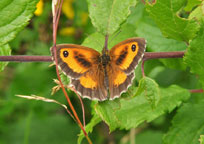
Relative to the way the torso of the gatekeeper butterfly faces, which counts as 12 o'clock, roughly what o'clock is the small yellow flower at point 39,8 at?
The small yellow flower is roughly at 11 o'clock from the gatekeeper butterfly.

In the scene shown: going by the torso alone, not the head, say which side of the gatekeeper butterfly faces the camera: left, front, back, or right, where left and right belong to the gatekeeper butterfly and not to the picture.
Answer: back

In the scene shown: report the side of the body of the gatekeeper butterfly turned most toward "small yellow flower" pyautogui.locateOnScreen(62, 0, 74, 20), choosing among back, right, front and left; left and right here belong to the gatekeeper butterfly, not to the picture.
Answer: front

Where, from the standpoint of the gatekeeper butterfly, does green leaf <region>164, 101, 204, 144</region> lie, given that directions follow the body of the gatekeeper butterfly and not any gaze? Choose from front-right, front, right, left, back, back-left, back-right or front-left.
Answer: right

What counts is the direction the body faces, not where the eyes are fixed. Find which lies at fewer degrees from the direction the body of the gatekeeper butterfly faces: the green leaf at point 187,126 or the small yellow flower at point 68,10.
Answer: the small yellow flower

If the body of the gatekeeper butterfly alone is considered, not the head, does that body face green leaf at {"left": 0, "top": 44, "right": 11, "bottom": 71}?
no
